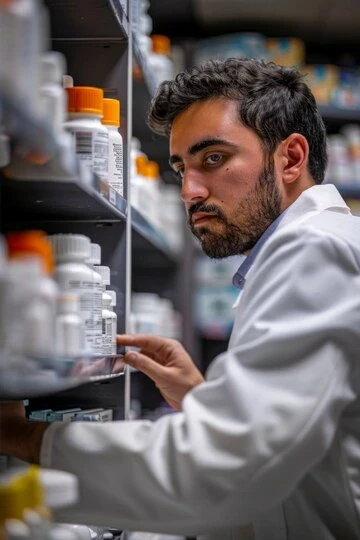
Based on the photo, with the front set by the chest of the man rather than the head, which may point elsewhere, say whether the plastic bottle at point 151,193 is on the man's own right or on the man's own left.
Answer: on the man's own right

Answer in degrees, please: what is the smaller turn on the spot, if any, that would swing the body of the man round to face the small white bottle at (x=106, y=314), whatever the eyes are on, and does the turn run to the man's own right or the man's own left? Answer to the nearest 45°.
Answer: approximately 45° to the man's own right

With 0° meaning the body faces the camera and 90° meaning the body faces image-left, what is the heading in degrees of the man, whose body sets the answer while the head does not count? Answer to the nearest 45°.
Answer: approximately 90°
